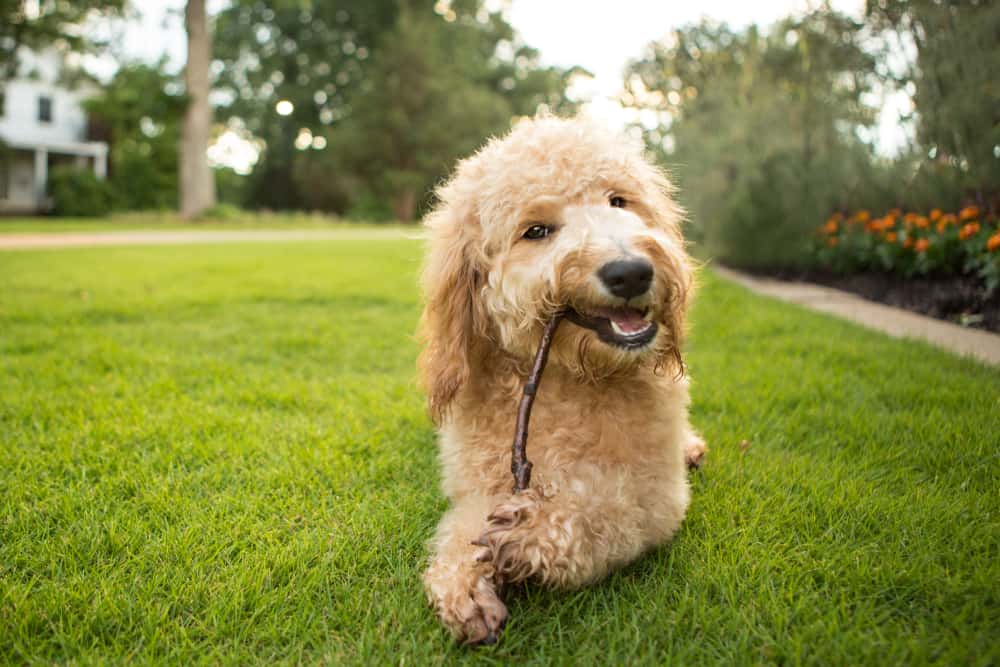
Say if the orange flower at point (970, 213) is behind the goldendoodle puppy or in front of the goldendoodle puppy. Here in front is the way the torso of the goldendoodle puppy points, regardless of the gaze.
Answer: behind

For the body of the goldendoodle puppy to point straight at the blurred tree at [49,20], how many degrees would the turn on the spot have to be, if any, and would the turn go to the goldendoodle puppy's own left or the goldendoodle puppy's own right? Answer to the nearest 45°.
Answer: approximately 135° to the goldendoodle puppy's own right

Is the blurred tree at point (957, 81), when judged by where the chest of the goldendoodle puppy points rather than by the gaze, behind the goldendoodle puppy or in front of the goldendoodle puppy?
behind

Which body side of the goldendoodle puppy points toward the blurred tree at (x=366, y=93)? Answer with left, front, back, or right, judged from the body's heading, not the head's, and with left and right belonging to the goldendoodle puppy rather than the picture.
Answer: back

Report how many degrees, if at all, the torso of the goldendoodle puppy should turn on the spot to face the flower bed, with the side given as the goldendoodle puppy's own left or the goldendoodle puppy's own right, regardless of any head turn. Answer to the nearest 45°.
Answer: approximately 135° to the goldendoodle puppy's own left

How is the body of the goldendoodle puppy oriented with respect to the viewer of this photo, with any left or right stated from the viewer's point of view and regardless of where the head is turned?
facing the viewer

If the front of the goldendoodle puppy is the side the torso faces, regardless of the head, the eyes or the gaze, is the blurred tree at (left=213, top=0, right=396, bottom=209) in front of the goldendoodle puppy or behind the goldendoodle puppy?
behind

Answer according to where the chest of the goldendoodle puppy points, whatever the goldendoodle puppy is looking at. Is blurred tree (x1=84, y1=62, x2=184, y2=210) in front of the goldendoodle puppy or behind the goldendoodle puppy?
behind

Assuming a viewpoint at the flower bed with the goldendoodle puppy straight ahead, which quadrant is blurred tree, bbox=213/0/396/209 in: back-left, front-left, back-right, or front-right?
back-right
